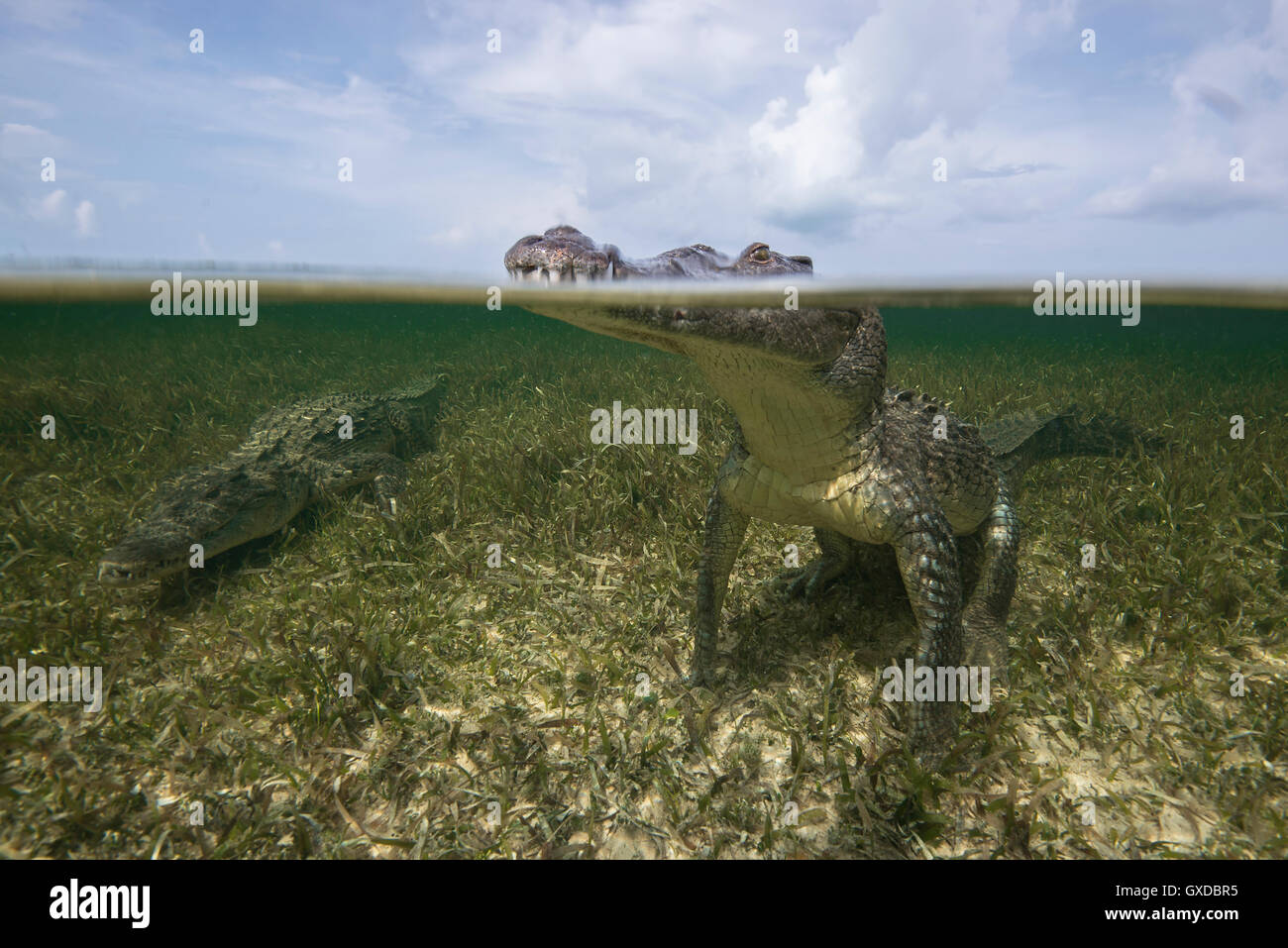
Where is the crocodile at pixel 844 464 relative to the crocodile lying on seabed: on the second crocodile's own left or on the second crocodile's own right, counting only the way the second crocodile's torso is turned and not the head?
on the second crocodile's own left

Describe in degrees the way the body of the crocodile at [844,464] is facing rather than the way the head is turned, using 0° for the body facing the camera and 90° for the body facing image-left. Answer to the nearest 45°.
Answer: approximately 45°

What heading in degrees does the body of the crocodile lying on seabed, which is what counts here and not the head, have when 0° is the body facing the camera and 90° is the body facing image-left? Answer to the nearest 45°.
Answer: approximately 45°
